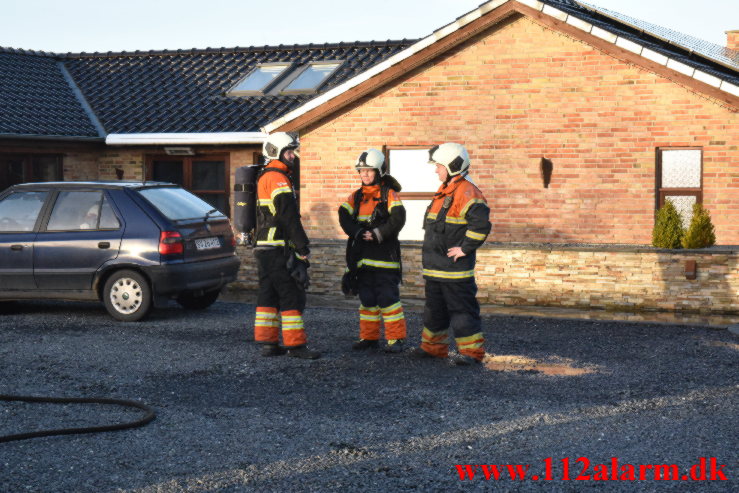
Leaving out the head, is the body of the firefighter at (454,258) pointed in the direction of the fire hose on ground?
yes

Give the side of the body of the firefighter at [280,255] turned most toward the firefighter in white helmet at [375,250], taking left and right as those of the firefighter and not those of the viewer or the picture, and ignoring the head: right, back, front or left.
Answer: front

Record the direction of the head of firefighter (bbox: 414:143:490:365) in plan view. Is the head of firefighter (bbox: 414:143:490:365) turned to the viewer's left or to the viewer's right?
to the viewer's left

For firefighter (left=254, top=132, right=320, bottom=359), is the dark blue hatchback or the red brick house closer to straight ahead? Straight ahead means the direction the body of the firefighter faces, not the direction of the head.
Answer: the red brick house

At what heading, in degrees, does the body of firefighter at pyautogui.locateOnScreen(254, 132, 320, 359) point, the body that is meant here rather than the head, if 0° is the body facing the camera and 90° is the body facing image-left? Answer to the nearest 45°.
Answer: approximately 270°

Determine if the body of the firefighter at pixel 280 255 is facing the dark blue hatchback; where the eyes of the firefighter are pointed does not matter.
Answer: no

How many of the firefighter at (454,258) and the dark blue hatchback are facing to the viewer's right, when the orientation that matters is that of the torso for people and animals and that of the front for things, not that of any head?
0

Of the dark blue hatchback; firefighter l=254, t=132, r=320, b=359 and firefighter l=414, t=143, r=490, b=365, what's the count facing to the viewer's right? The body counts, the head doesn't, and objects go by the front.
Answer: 1

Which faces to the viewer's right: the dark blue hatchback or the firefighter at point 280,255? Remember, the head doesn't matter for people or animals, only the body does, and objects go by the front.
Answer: the firefighter

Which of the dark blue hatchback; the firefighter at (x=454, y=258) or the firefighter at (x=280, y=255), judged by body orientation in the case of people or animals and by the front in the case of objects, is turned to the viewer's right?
the firefighter at (x=280, y=255)

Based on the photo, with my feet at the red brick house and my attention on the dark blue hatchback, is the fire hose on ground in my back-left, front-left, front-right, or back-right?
front-left

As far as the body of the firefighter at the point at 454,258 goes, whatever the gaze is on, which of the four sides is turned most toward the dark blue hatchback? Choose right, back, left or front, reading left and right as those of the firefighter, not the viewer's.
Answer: right

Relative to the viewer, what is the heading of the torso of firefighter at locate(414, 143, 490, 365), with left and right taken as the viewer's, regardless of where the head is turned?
facing the viewer and to the left of the viewer

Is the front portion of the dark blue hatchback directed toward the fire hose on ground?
no

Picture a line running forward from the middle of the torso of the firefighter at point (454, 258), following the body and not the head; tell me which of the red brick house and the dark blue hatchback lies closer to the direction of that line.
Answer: the dark blue hatchback

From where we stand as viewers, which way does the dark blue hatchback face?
facing away from the viewer and to the left of the viewer

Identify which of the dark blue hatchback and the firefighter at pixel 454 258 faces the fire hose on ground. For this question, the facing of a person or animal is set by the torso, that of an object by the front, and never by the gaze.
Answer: the firefighter

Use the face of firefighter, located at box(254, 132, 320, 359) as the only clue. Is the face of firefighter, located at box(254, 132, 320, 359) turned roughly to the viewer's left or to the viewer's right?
to the viewer's right
